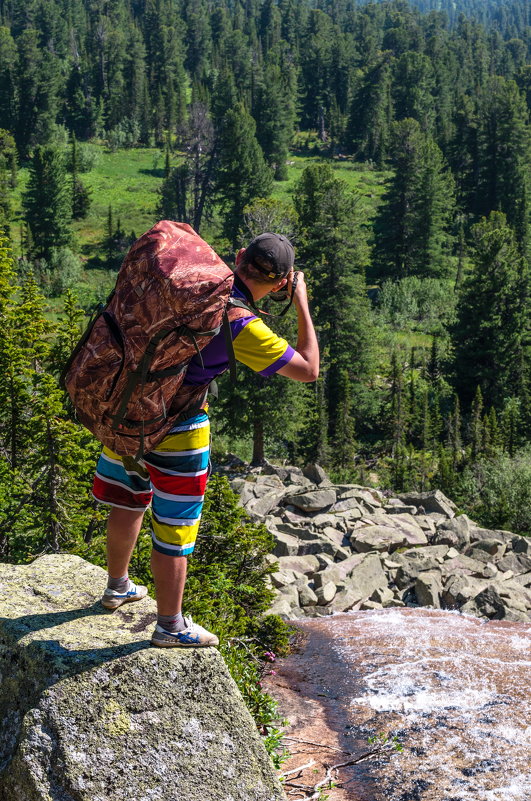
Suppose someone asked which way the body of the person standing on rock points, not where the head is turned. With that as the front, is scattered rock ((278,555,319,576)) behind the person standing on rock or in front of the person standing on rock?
in front

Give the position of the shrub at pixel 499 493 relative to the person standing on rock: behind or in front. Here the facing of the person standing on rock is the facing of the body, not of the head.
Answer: in front

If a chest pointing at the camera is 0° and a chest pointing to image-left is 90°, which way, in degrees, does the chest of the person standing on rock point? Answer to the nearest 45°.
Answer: approximately 225°

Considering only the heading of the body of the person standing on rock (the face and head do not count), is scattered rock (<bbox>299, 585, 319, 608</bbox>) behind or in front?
in front

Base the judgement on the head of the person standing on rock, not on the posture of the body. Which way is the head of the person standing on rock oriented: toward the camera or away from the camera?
away from the camera

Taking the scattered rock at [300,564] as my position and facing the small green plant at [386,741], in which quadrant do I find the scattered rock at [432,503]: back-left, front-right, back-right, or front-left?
back-left

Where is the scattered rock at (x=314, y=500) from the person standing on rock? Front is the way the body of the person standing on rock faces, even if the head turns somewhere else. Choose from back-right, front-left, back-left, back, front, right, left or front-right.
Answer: front-left
